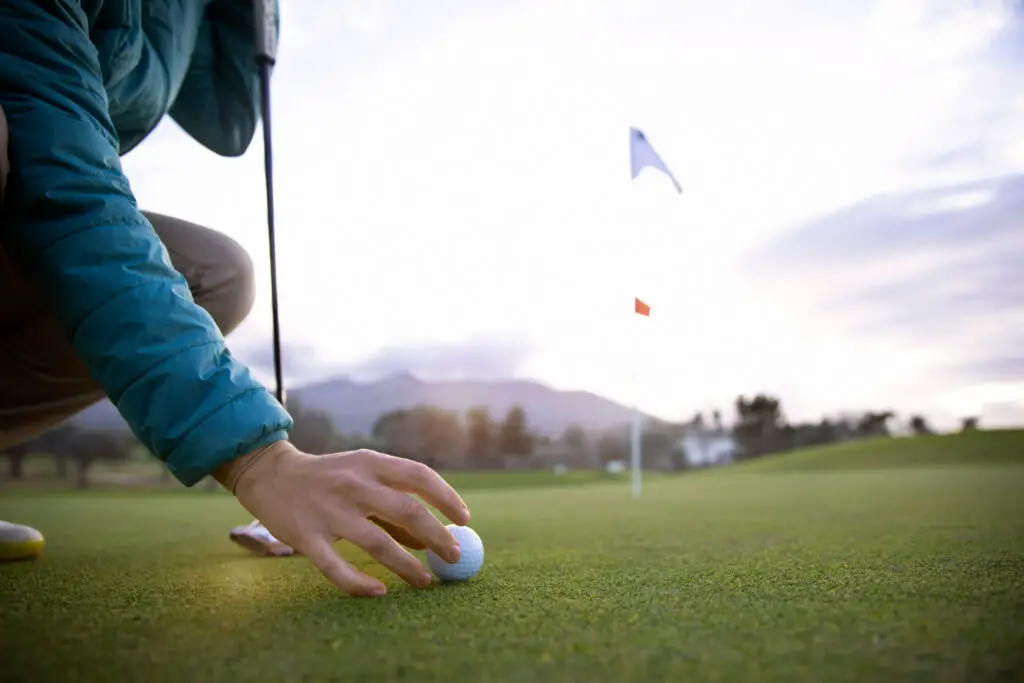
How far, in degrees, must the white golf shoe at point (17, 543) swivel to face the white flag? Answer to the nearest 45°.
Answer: approximately 45° to its left

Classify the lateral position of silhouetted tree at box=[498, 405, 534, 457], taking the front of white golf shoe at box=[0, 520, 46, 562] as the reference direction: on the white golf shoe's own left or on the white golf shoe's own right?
on the white golf shoe's own left

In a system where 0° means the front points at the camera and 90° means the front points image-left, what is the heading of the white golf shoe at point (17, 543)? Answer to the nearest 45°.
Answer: approximately 270°

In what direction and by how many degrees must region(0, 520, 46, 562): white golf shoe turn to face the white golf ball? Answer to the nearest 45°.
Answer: approximately 45° to its right

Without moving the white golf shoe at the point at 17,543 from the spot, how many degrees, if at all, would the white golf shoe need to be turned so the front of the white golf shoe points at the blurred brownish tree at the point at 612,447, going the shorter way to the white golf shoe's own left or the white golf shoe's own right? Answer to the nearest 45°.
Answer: approximately 45° to the white golf shoe's own left

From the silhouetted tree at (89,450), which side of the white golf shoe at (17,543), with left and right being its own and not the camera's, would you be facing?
left

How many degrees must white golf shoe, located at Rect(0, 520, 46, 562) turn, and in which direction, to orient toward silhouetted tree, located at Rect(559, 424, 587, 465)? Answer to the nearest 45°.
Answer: approximately 45° to its left
